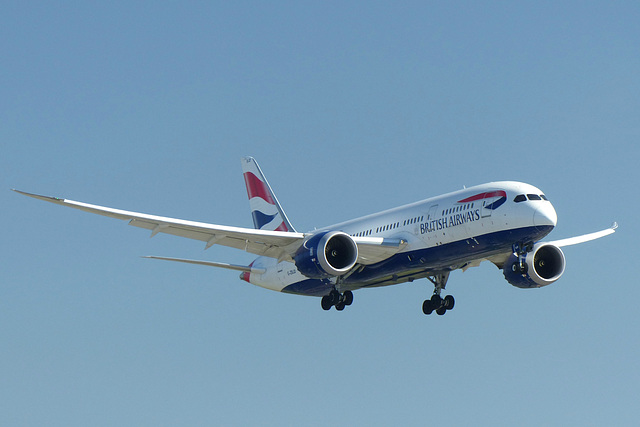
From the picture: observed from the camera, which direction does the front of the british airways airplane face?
facing the viewer and to the right of the viewer
